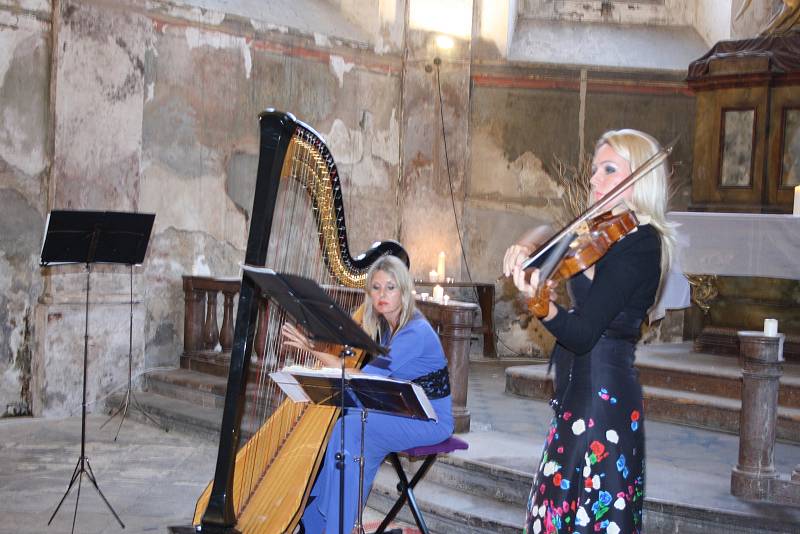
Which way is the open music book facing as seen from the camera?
away from the camera

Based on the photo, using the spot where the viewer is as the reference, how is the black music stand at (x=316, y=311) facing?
facing away from the viewer and to the right of the viewer

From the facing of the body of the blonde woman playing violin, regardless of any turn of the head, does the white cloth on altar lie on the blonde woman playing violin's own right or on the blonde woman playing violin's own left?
on the blonde woman playing violin's own right

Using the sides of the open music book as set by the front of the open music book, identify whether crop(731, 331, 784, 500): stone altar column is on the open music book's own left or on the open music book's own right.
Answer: on the open music book's own right

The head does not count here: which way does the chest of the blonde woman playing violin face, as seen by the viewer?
to the viewer's left

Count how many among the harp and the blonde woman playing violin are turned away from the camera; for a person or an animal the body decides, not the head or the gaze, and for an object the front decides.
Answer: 0

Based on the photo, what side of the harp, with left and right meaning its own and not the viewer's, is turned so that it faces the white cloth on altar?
back

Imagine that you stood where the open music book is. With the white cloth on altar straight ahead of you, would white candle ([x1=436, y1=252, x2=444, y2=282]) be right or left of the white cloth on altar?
left

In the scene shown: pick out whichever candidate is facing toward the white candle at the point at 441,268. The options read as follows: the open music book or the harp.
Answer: the open music book

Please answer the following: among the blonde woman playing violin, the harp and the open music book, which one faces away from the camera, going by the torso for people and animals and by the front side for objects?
the open music book

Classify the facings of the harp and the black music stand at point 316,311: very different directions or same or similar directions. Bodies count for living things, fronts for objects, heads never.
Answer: very different directions

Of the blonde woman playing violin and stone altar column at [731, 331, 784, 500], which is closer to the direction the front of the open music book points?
the stone altar column

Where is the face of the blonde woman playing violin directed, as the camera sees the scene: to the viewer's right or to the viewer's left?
to the viewer's left
